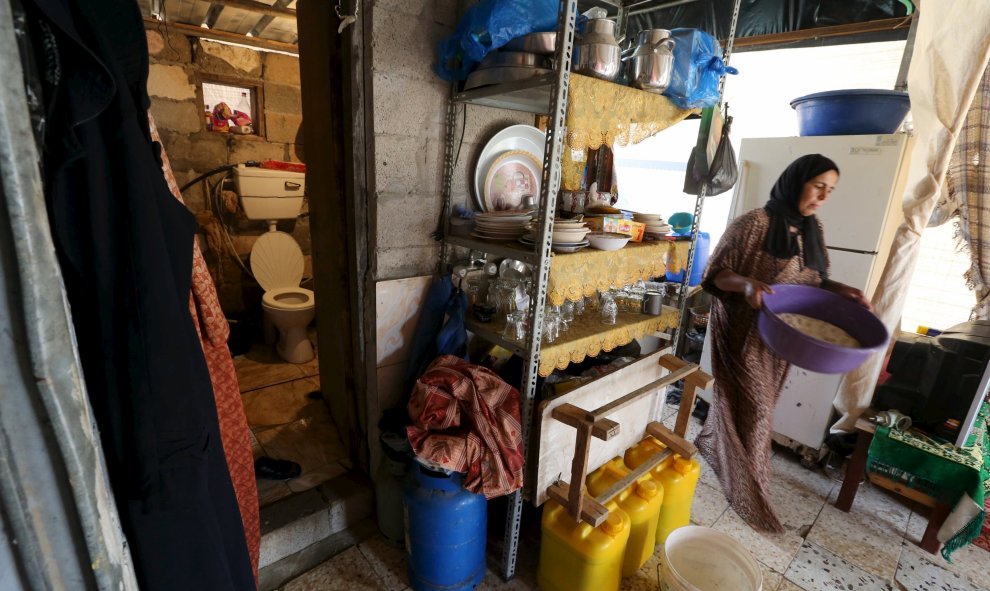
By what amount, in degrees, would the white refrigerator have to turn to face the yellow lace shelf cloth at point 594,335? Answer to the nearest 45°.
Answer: approximately 45° to its right

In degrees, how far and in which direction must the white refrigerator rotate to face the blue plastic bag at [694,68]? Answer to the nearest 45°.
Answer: approximately 45° to its right

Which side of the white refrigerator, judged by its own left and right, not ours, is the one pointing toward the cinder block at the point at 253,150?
right

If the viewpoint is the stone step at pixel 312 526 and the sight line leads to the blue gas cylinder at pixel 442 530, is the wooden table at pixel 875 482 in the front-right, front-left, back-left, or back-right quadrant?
front-left

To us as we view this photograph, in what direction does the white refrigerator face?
facing the viewer

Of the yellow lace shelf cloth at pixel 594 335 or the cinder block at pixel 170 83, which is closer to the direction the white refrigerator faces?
the yellow lace shelf cloth

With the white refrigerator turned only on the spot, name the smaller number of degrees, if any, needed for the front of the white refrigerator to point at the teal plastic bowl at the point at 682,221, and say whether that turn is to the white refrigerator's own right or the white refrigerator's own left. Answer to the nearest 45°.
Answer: approximately 90° to the white refrigerator's own right

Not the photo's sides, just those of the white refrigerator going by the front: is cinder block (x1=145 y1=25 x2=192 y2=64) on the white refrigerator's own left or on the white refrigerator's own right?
on the white refrigerator's own right

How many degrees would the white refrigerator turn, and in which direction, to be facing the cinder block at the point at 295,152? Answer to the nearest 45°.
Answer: approximately 90° to its right

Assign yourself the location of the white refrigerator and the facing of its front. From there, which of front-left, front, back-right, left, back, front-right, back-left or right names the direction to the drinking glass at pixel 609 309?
front-right

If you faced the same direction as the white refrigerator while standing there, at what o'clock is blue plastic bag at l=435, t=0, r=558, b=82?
The blue plastic bag is roughly at 1 o'clock from the white refrigerator.

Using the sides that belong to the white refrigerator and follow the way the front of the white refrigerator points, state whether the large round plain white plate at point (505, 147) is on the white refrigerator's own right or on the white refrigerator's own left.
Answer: on the white refrigerator's own right

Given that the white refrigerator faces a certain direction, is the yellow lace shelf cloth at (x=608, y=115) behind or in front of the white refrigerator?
in front
